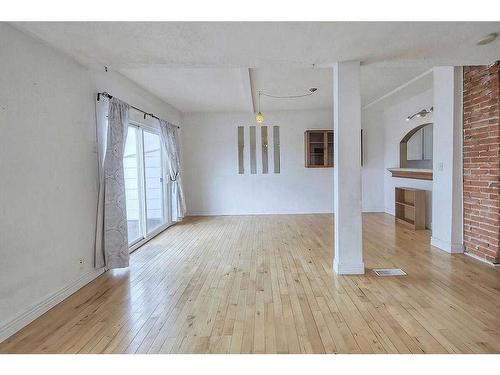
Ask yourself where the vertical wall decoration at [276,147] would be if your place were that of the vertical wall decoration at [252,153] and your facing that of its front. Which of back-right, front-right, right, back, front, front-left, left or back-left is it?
left

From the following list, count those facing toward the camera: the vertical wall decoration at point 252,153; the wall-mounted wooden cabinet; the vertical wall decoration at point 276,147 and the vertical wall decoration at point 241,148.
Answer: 4

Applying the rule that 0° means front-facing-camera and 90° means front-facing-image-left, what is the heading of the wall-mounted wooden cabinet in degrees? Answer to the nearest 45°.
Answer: approximately 0°

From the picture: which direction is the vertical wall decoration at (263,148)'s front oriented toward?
toward the camera

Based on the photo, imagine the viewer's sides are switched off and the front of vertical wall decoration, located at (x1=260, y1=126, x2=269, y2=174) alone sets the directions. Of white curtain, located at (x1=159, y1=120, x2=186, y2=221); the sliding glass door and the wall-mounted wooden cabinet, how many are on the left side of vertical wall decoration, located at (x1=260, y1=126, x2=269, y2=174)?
1

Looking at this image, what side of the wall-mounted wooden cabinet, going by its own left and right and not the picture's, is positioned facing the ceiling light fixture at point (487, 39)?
front

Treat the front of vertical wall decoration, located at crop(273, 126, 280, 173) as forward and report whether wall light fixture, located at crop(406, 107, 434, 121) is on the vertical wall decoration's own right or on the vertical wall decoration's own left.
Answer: on the vertical wall decoration's own left

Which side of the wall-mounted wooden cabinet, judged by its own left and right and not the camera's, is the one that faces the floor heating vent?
front

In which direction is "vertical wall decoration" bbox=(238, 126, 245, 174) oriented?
toward the camera

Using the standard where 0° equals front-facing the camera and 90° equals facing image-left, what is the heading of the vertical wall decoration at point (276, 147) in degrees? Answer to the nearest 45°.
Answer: approximately 0°

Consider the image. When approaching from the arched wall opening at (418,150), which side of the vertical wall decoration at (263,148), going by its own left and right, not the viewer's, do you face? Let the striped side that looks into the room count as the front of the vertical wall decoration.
left

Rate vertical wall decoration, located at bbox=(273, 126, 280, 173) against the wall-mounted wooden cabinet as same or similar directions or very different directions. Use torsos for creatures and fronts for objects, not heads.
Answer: same or similar directions

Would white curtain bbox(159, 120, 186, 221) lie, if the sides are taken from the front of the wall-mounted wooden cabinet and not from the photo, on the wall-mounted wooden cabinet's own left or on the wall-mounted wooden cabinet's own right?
on the wall-mounted wooden cabinet's own right

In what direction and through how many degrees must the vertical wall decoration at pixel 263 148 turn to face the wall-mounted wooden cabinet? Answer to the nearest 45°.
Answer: approximately 90° to its left

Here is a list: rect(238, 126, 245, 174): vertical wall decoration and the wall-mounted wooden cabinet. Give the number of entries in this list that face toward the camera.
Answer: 2

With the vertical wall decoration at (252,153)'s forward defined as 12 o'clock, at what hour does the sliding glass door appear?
The sliding glass door is roughly at 1 o'clock from the vertical wall decoration.
